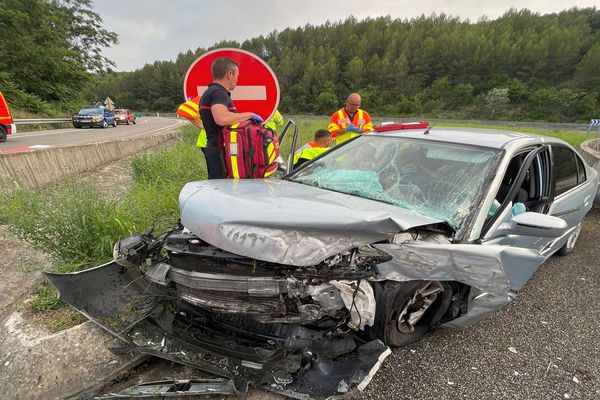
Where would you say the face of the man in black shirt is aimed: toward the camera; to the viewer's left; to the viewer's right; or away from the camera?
to the viewer's right

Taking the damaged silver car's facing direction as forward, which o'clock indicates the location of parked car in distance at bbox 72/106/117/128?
The parked car in distance is roughly at 3 o'clock from the damaged silver car.

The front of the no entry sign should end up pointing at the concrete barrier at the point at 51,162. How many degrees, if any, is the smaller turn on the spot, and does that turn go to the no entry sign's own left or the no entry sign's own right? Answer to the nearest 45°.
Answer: approximately 135° to the no entry sign's own right

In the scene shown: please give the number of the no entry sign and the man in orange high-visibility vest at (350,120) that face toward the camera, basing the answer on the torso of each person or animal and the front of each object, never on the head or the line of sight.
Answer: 2

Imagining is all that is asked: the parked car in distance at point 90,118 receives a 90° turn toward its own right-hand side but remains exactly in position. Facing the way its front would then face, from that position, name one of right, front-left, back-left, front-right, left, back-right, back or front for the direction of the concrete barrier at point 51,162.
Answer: back-left

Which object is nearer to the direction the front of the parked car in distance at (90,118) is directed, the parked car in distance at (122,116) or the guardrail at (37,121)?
the guardrail

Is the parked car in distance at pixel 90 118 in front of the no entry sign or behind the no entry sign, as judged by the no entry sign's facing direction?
behind

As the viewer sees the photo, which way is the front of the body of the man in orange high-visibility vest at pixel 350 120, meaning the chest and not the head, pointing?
toward the camera

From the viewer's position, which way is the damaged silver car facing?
facing the viewer and to the left of the viewer

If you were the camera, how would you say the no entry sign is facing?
facing the viewer

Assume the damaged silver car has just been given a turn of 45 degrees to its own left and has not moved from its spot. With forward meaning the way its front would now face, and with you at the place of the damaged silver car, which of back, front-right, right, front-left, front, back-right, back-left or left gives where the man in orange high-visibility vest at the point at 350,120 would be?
back

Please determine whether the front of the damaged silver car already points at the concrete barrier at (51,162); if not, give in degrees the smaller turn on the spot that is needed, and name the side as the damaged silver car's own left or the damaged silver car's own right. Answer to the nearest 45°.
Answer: approximately 90° to the damaged silver car's own right

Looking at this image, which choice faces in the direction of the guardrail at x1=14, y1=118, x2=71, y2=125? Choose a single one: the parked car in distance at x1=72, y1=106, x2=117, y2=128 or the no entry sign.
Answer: the parked car in distance
